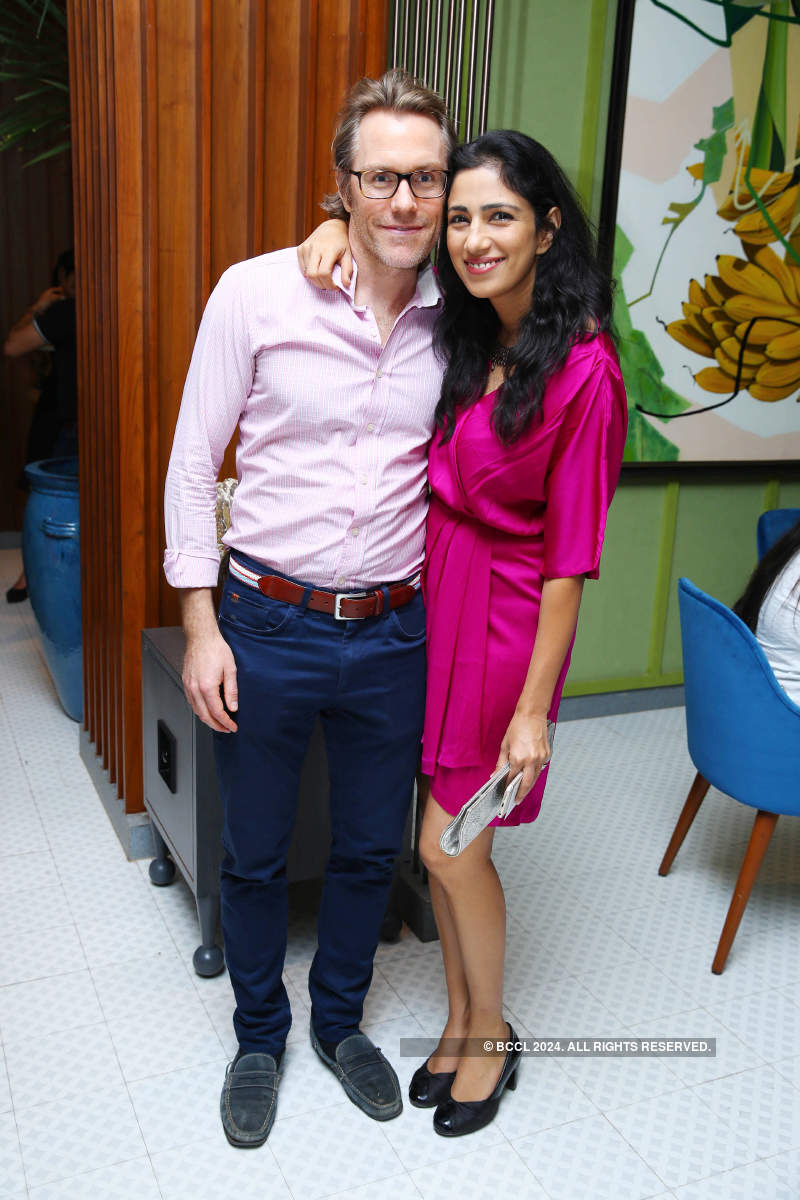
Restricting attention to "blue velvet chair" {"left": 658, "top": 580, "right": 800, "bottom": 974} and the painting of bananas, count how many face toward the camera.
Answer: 1

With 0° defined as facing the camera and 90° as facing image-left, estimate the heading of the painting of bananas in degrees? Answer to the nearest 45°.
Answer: approximately 0°

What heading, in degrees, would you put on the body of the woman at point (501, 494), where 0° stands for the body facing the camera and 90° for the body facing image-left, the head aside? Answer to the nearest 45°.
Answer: approximately 45°

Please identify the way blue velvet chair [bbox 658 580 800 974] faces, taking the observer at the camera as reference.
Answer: facing away from the viewer and to the right of the viewer

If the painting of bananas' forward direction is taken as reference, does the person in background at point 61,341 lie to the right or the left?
on its right

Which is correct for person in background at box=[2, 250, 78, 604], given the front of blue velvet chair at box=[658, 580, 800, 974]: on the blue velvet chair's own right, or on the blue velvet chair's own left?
on the blue velvet chair's own left

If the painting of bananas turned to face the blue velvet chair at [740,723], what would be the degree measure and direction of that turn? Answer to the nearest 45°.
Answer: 0° — it already faces it

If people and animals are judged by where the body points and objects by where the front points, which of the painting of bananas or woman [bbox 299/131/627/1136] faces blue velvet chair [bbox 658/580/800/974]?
the painting of bananas
